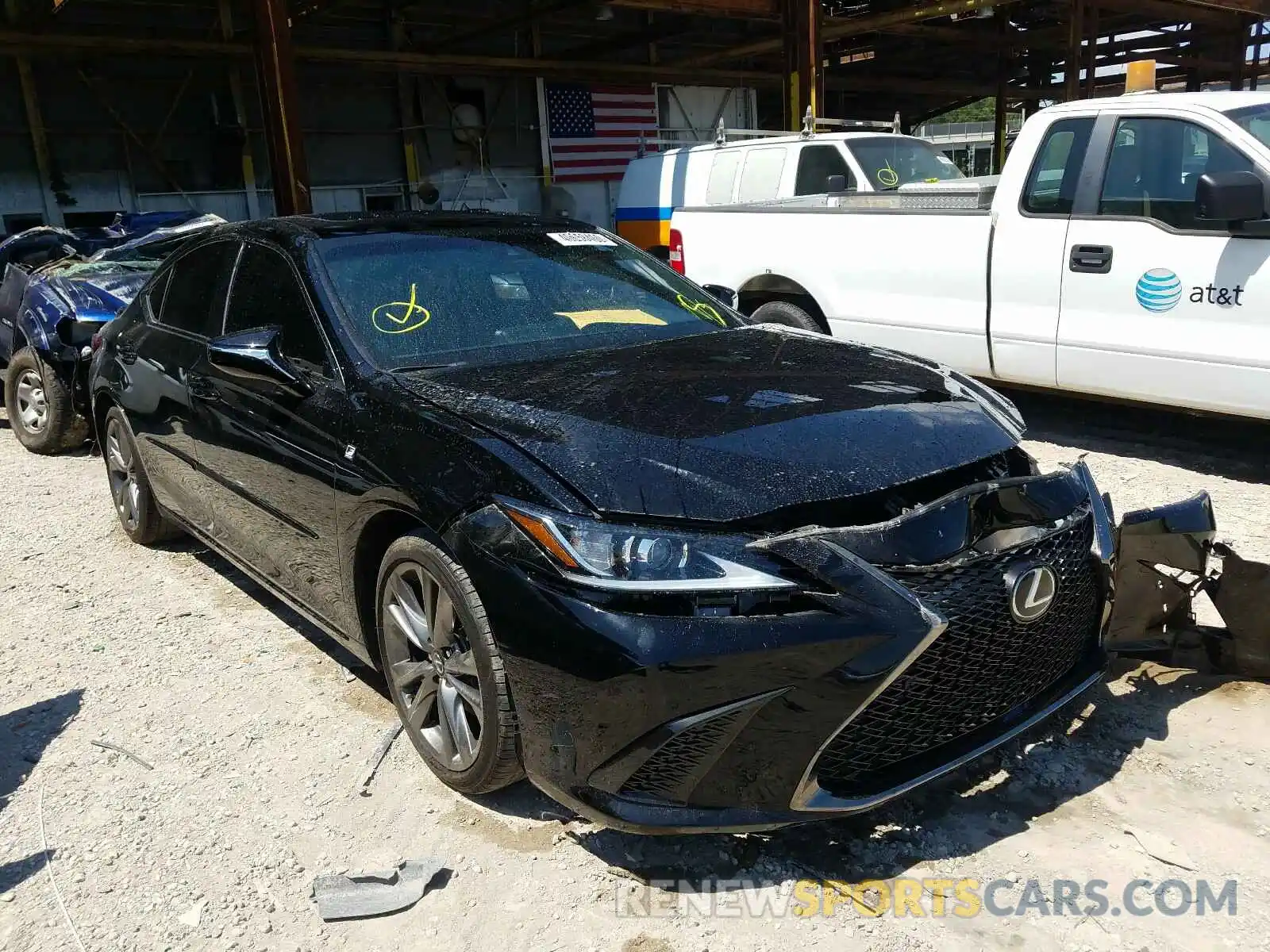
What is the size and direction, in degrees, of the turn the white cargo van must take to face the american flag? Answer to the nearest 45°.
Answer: approximately 135° to its left

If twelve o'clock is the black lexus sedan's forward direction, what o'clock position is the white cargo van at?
The white cargo van is roughly at 8 o'clock from the black lexus sedan.

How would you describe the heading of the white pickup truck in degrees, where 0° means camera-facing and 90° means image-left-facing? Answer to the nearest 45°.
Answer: approximately 315°

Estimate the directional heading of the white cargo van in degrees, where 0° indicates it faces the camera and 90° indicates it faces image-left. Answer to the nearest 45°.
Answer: approximately 315°

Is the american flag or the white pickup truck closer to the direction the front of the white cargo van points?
the white pickup truck

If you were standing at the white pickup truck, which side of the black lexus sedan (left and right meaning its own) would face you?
left

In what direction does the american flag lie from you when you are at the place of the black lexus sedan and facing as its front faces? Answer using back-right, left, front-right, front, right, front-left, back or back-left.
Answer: back-left

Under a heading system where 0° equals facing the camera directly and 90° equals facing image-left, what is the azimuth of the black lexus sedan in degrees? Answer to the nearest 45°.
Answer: approximately 315°

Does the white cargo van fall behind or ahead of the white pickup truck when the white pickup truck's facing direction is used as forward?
behind
